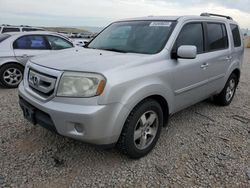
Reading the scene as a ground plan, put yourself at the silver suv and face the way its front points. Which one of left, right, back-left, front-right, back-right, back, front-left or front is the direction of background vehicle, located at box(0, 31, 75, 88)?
right

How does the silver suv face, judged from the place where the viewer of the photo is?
facing the viewer and to the left of the viewer
